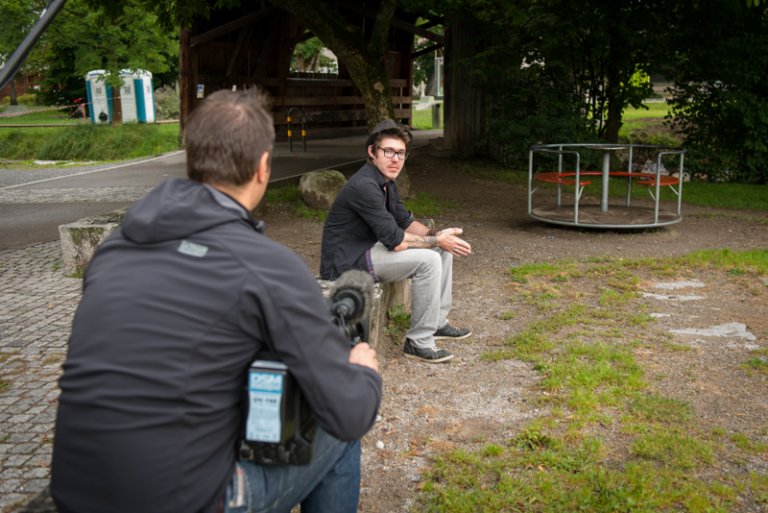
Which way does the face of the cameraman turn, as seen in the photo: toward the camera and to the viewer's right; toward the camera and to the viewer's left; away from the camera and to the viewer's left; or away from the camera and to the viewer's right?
away from the camera and to the viewer's right

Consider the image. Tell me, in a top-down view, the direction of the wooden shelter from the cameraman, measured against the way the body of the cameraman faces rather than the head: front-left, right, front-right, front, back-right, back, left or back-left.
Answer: front-left

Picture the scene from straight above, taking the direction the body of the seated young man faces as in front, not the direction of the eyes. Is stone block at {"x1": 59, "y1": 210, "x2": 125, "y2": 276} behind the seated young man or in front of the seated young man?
behind

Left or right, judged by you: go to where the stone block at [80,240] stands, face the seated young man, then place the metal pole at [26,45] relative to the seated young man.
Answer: right

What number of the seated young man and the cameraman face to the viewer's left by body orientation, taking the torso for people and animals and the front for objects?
0

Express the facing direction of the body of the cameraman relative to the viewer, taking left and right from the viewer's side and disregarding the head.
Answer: facing away from the viewer and to the right of the viewer
